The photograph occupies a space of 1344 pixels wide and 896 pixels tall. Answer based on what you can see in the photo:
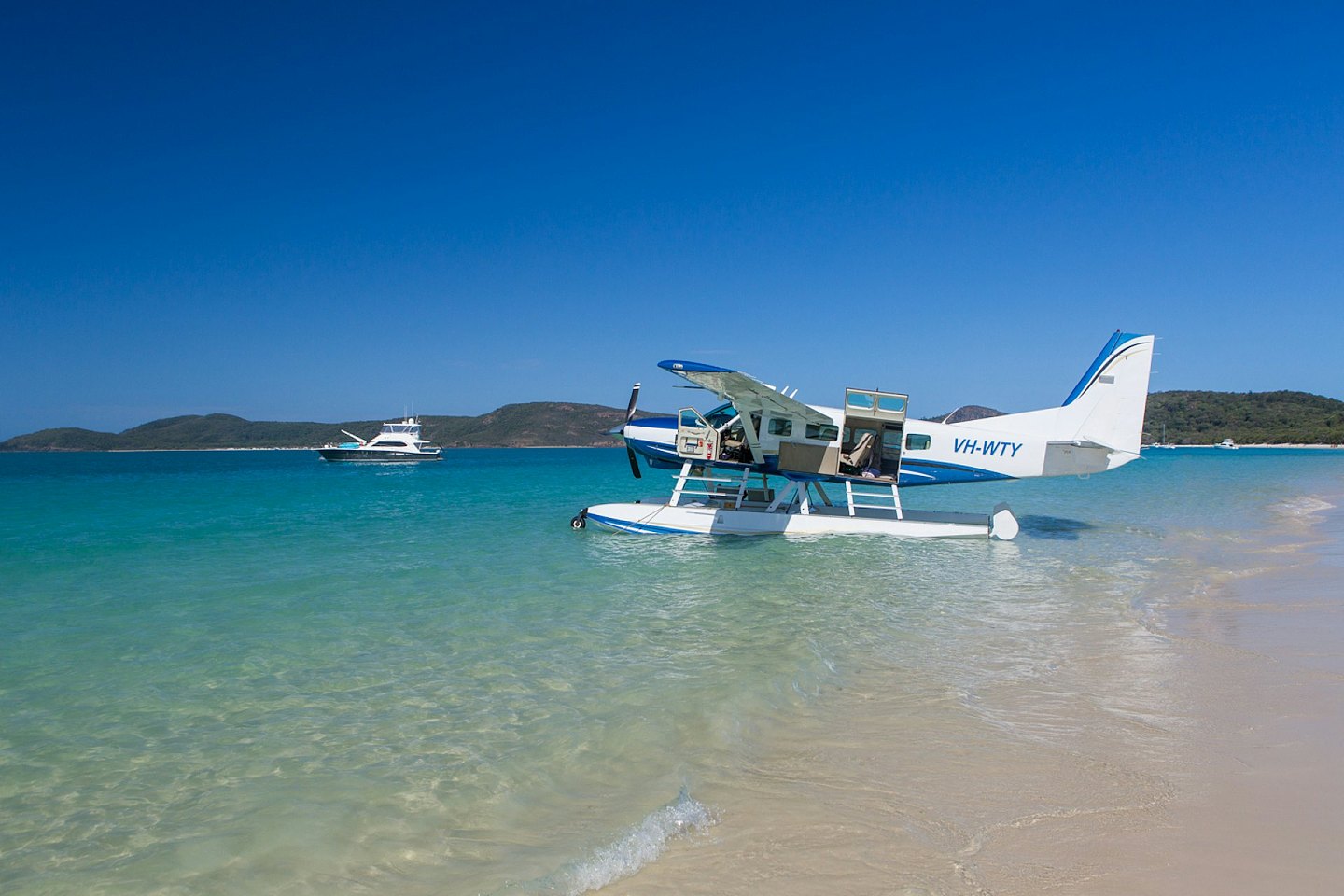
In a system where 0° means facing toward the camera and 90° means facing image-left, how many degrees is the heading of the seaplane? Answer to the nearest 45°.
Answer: approximately 90°
